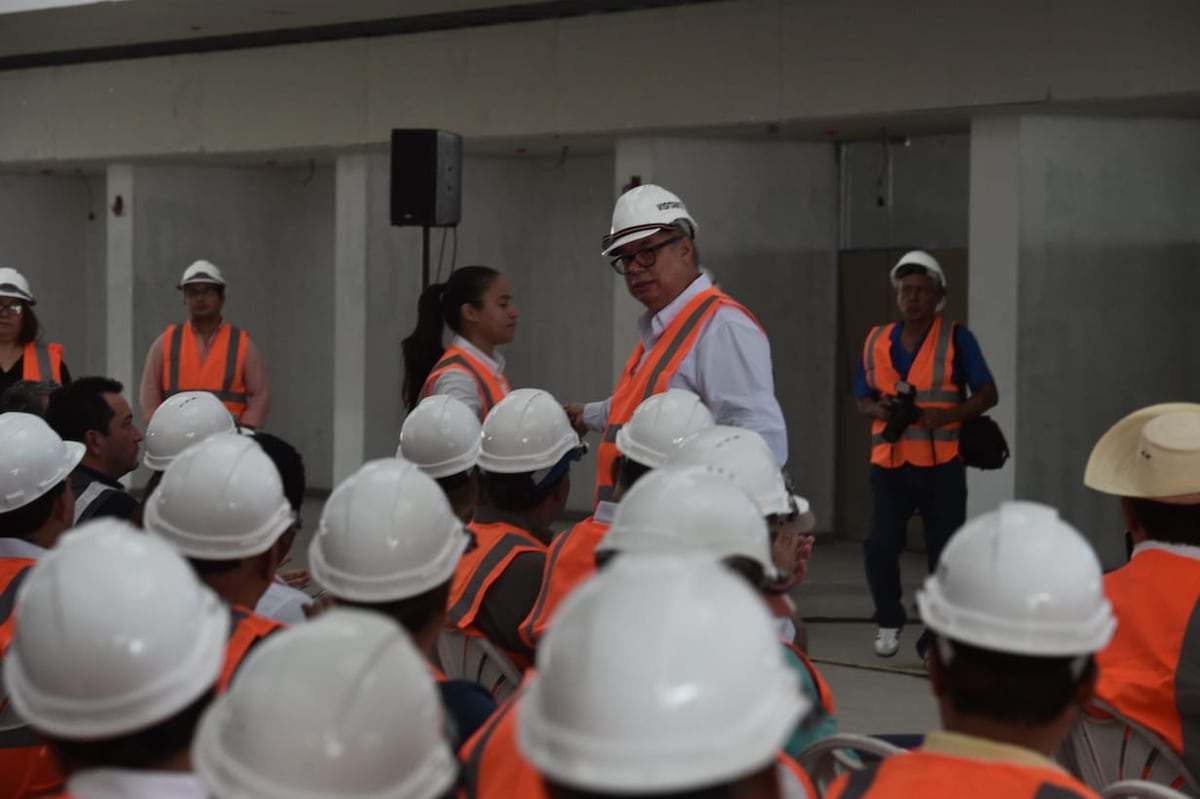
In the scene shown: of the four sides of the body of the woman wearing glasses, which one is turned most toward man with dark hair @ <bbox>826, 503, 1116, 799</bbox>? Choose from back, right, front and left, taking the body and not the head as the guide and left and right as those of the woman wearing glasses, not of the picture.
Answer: front

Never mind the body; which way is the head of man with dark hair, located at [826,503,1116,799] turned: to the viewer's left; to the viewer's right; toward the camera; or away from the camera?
away from the camera

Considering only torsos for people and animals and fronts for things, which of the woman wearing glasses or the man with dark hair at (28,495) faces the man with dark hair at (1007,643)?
the woman wearing glasses

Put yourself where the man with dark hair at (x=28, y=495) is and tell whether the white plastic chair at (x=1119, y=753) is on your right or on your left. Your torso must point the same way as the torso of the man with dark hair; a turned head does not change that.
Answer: on your right

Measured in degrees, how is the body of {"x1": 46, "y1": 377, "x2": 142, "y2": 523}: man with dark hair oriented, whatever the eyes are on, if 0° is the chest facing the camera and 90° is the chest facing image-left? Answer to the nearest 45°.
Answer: approximately 270°

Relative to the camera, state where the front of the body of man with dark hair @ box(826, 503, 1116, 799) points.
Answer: away from the camera

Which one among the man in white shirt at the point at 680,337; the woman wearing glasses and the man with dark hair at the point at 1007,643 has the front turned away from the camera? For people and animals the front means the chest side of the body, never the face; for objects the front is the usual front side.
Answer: the man with dark hair

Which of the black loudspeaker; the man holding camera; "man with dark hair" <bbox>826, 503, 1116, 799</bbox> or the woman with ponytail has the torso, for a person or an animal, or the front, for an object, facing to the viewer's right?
the woman with ponytail

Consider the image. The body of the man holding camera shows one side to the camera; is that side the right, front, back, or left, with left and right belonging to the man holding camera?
front

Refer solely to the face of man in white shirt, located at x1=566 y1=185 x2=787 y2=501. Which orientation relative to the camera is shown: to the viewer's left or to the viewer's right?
to the viewer's left

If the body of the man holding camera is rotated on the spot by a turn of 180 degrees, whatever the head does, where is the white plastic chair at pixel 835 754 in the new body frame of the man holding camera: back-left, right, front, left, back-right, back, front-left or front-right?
back

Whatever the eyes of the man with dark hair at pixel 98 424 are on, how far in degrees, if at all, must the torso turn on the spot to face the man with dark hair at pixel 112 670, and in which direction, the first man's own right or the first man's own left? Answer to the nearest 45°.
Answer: approximately 90° to the first man's own right

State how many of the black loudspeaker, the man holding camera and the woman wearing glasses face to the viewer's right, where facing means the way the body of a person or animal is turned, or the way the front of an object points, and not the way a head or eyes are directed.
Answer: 0

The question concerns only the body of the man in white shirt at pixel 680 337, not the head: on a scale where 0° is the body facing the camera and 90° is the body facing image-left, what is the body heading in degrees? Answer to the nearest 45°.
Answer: approximately 45°

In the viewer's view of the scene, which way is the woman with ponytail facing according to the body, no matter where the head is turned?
to the viewer's right

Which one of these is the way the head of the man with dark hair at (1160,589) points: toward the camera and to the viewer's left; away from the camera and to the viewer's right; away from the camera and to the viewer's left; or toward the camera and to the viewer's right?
away from the camera and to the viewer's left
